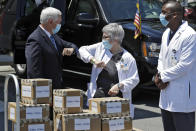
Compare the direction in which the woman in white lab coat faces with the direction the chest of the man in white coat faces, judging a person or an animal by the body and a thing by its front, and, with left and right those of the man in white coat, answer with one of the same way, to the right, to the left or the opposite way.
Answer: the same way

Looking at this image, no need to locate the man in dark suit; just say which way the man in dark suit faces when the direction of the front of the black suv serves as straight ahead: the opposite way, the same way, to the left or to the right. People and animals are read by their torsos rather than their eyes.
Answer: the same way

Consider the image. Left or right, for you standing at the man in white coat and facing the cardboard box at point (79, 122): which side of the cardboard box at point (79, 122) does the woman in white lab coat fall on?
right

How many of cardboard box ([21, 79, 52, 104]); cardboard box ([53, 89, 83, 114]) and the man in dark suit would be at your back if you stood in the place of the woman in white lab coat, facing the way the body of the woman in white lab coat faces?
0

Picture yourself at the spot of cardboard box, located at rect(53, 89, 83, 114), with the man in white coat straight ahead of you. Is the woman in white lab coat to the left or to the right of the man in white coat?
left

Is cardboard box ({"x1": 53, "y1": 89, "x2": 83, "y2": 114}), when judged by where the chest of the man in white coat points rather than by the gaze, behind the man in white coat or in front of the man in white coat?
in front

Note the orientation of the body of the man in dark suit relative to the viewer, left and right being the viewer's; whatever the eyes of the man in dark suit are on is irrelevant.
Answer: facing the viewer and to the right of the viewer

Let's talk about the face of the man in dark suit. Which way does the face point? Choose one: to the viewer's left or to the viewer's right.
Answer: to the viewer's right

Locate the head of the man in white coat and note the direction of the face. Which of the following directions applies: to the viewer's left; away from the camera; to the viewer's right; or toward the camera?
to the viewer's left

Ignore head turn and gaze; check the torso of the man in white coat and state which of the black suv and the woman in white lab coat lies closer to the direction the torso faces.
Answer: the woman in white lab coat

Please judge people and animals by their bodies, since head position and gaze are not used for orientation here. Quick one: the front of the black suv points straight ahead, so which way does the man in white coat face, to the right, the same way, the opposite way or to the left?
to the right

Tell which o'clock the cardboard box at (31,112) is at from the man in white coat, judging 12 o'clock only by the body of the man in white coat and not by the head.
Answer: The cardboard box is roughly at 1 o'clock from the man in white coat.

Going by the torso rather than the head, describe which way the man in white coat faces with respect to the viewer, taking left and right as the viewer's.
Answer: facing the viewer and to the left of the viewer

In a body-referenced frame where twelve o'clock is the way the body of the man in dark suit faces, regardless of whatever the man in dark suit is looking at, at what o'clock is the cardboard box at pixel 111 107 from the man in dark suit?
The cardboard box is roughly at 12 o'clock from the man in dark suit.

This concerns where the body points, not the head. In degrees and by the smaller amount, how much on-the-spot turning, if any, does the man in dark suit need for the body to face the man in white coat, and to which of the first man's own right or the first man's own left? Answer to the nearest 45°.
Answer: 0° — they already face them
